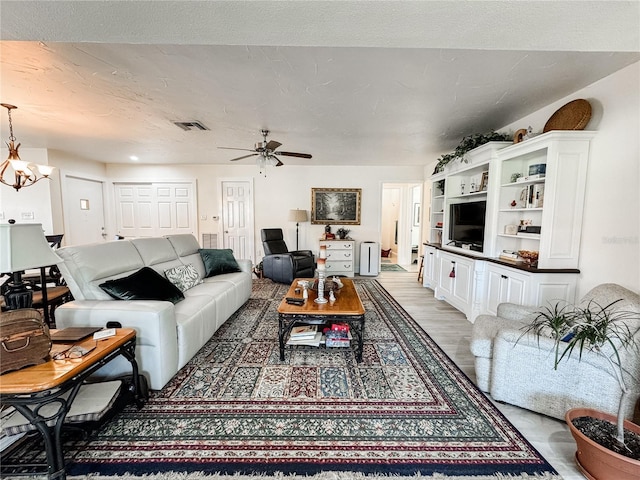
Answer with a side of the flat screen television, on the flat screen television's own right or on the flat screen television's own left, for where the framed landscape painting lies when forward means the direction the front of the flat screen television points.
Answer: on the flat screen television's own right

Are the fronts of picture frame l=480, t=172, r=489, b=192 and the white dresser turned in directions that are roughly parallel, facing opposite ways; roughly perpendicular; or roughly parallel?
roughly perpendicular

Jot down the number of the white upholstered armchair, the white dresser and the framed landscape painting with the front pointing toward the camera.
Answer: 2

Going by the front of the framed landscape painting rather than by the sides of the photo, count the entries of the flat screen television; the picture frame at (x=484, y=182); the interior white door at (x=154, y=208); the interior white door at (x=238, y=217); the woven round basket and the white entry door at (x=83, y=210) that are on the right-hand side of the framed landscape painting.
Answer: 3

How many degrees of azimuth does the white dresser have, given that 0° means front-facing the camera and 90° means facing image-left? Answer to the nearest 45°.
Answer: approximately 0°

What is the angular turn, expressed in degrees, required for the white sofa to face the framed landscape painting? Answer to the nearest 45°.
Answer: approximately 90° to its left

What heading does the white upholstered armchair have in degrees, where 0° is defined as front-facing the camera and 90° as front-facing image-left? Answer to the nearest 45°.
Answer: approximately 90°
